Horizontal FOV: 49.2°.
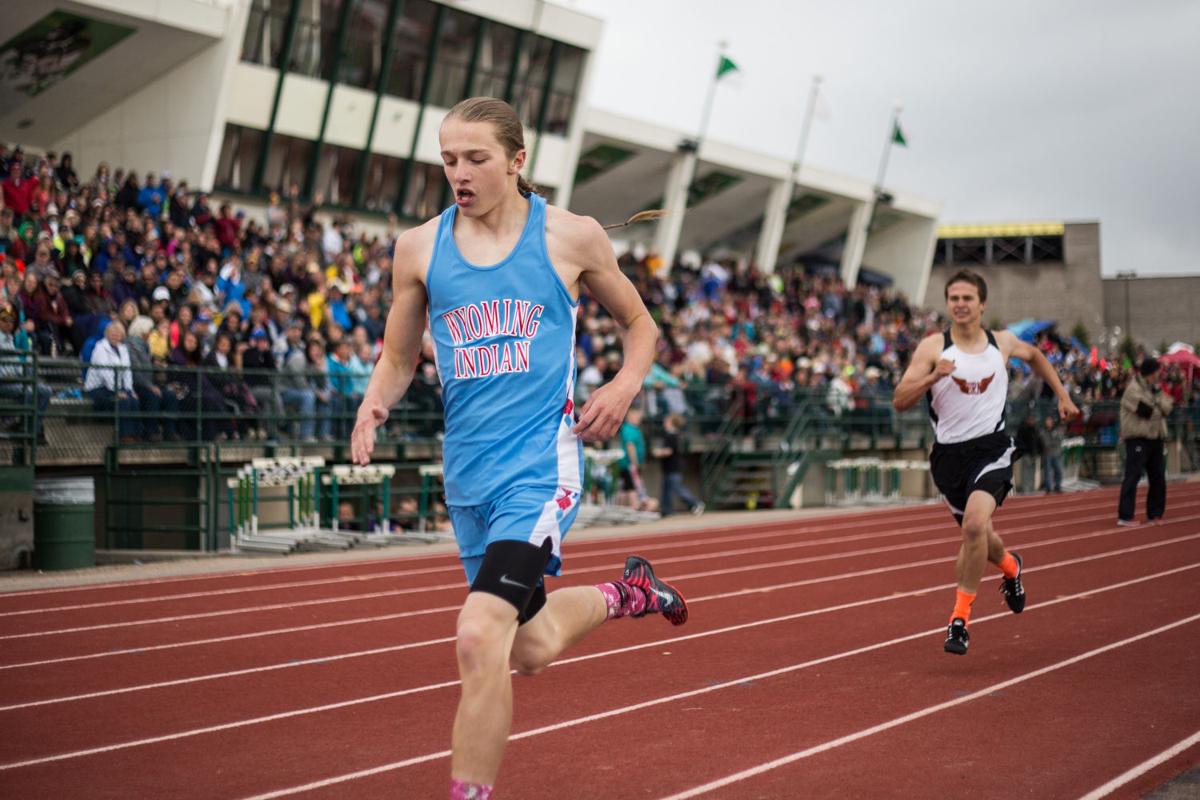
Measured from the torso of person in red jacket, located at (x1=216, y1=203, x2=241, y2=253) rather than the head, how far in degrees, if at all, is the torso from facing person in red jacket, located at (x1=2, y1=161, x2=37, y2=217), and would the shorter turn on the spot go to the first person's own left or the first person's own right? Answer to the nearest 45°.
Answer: approximately 90° to the first person's own right

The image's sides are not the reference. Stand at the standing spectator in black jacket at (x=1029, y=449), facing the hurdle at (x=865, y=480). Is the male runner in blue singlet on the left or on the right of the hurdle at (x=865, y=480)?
left

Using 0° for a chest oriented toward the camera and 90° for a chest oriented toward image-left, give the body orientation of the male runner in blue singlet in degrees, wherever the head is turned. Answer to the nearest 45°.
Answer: approximately 45°

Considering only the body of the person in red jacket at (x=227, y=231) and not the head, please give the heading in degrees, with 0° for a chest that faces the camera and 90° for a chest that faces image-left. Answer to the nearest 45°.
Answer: approximately 315°

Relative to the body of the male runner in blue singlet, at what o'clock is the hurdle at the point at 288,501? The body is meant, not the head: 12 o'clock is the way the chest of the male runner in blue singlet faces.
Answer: The hurdle is roughly at 4 o'clock from the male runner in blue singlet.

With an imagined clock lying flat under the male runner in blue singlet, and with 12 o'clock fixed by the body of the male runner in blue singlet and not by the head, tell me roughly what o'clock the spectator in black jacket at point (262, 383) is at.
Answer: The spectator in black jacket is roughly at 4 o'clock from the male runner in blue singlet.

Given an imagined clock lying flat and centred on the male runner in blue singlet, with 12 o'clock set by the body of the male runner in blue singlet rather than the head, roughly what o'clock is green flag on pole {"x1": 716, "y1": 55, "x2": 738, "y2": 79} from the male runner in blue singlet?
The green flag on pole is roughly at 5 o'clock from the male runner in blue singlet.

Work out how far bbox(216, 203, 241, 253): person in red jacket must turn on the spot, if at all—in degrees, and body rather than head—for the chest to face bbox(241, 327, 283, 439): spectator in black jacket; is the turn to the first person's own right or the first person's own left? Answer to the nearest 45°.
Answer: approximately 45° to the first person's own right

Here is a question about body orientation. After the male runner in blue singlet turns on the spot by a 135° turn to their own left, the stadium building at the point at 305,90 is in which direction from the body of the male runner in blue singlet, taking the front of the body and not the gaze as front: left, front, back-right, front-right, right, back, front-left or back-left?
left

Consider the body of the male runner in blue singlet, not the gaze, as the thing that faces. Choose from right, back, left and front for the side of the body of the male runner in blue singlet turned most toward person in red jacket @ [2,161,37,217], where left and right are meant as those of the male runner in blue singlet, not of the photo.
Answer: right

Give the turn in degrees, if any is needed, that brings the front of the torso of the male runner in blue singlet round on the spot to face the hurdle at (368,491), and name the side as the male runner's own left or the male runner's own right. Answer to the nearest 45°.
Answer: approximately 135° to the male runner's own right
